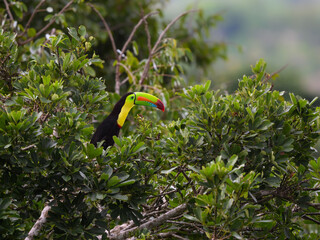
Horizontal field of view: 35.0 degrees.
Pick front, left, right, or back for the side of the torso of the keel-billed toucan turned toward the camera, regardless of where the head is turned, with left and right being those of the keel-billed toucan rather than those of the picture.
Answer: right
